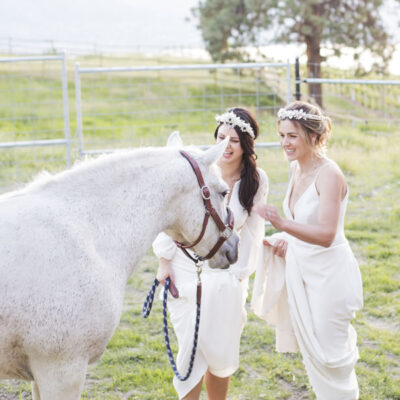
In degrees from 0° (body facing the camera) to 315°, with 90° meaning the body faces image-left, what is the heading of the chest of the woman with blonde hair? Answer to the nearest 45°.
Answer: approximately 45°

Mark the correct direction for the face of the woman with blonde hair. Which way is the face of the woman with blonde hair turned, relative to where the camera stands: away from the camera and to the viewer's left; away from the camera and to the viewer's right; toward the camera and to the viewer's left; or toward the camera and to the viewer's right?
toward the camera and to the viewer's left

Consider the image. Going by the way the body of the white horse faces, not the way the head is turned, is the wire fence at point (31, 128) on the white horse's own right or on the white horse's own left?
on the white horse's own left

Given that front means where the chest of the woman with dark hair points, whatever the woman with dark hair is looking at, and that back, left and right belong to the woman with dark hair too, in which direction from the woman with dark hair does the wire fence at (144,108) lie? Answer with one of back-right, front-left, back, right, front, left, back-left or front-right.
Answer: back-right

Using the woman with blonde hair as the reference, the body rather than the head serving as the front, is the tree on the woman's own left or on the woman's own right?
on the woman's own right

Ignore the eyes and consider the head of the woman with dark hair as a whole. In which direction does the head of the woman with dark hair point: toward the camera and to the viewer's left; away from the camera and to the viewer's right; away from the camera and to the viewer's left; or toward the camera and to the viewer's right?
toward the camera and to the viewer's left

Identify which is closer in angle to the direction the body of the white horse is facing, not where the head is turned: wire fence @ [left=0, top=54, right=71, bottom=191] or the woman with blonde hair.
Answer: the woman with blonde hair

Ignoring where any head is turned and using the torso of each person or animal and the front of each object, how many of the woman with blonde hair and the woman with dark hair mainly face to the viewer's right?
0

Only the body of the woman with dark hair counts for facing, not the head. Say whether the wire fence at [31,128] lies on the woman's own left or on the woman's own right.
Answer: on the woman's own right

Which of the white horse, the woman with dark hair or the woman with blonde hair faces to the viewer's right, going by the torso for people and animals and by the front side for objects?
the white horse

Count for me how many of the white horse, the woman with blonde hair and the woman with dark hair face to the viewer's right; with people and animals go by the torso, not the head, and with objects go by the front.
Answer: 1

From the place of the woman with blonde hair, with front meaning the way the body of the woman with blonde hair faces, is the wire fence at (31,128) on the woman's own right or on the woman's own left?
on the woman's own right

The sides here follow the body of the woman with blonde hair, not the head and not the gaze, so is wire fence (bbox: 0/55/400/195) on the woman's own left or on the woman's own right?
on the woman's own right

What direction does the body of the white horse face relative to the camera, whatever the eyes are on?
to the viewer's right

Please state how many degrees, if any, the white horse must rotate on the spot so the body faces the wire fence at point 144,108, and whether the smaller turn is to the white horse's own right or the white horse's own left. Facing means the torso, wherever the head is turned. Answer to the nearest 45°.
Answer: approximately 90° to the white horse's own left
